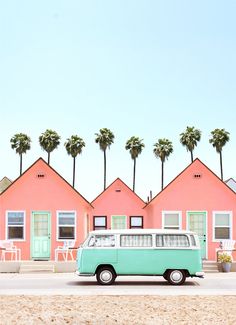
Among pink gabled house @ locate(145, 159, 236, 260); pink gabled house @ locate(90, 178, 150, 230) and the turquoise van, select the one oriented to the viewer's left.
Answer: the turquoise van

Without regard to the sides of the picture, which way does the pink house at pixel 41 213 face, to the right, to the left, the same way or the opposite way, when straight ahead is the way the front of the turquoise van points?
to the left

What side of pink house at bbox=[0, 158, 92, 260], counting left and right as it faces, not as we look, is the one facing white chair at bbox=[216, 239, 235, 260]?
left

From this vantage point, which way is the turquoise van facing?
to the viewer's left

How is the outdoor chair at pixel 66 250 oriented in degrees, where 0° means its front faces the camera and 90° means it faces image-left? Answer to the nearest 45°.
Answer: approximately 45°

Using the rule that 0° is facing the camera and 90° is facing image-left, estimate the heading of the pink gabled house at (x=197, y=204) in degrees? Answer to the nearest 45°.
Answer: approximately 0°
